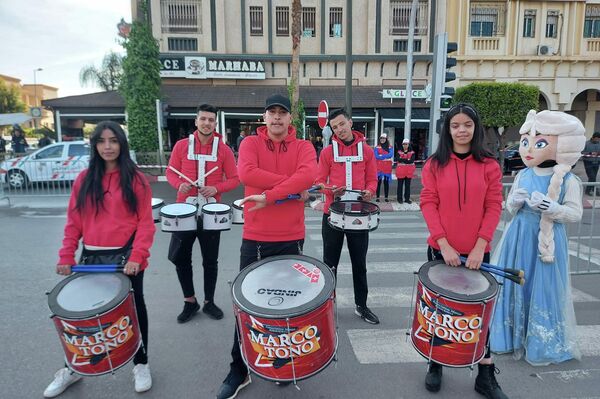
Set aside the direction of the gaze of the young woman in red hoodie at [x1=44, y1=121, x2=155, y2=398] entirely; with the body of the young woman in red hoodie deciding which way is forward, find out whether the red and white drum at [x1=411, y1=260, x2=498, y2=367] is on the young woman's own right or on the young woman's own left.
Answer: on the young woman's own left

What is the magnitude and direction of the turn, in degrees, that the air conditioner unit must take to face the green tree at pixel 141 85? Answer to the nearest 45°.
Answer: approximately 45° to its right

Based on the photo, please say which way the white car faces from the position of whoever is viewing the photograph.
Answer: facing to the left of the viewer

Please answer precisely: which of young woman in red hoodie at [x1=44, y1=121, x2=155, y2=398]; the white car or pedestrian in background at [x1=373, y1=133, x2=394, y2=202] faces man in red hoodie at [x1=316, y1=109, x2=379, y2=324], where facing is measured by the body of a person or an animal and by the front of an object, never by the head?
the pedestrian in background

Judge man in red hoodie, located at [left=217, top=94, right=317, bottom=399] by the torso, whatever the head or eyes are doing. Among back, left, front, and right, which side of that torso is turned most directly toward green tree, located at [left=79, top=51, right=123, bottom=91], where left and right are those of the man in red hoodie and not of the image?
back

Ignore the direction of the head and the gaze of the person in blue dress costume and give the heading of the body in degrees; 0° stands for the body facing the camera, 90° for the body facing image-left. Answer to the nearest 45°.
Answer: approximately 45°
